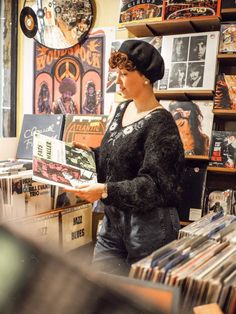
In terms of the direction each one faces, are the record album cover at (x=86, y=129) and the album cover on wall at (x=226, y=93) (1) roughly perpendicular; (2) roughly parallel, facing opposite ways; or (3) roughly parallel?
roughly parallel

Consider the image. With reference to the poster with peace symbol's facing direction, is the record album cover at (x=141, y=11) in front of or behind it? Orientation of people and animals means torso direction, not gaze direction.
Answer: in front

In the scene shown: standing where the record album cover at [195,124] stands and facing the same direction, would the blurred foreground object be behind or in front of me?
in front

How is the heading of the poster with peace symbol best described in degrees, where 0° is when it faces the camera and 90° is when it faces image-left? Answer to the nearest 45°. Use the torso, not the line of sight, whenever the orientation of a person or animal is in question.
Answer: approximately 0°

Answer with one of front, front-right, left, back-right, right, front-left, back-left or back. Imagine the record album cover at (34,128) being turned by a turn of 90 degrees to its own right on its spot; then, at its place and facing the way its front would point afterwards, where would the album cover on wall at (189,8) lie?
back-left

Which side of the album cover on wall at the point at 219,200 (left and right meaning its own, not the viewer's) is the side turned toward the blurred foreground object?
front

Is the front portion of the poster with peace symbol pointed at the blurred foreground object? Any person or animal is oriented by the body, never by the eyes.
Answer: yes

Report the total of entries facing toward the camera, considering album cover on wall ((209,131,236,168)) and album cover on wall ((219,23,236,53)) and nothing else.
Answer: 2

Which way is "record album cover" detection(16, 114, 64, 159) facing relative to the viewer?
toward the camera

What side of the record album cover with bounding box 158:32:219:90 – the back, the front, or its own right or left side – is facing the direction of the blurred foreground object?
front

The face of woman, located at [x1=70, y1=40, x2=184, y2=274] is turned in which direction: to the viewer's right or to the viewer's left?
to the viewer's left

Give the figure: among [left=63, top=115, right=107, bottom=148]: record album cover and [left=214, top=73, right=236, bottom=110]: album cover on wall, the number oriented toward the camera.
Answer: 2
